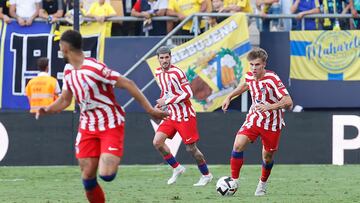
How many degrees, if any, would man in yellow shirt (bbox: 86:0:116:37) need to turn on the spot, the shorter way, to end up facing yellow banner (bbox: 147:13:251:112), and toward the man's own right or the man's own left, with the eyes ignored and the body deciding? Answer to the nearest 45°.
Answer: approximately 90° to the man's own left

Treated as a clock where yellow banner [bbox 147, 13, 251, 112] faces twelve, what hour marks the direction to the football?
The football is roughly at 12 o'clock from the yellow banner.

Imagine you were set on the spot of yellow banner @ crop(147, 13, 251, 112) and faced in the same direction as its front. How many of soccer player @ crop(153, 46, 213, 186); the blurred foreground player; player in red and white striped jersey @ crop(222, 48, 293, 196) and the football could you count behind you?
0

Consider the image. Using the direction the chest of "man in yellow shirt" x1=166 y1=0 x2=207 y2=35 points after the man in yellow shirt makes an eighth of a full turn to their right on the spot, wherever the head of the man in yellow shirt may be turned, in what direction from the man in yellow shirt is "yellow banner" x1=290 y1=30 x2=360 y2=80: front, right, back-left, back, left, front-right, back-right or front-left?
back-left

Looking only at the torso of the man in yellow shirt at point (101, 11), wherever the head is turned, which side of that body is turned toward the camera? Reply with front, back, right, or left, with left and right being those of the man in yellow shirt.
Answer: front

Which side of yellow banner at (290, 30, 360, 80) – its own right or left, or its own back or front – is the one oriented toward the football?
front

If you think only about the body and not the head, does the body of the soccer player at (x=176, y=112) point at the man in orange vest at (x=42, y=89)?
no

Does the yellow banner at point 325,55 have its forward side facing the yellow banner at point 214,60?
no

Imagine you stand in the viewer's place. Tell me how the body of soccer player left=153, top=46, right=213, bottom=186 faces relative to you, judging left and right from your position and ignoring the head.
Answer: facing the viewer and to the left of the viewer

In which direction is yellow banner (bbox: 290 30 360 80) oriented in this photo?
toward the camera

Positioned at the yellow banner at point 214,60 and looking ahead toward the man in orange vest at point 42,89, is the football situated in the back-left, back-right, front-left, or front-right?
front-left

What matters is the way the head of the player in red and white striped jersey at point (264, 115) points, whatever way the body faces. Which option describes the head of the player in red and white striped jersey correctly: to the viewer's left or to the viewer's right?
to the viewer's left

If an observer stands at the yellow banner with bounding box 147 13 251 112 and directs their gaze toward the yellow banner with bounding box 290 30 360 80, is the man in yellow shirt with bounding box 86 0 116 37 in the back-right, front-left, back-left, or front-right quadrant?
back-left

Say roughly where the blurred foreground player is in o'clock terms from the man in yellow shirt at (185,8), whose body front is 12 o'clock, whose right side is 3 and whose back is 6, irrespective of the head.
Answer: The blurred foreground player is roughly at 12 o'clock from the man in yellow shirt.

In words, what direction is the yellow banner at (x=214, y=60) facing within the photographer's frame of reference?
facing the viewer

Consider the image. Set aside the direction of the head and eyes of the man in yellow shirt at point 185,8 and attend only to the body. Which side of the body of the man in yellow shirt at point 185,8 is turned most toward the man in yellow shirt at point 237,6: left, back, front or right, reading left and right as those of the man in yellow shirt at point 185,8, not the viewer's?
left

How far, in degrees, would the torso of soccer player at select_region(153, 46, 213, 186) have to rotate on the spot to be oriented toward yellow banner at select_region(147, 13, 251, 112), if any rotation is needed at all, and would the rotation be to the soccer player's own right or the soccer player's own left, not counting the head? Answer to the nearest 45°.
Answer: approximately 135° to the soccer player's own right

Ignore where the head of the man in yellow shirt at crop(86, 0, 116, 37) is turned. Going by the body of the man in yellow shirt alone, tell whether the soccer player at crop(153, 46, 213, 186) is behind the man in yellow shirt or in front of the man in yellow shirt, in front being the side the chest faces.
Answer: in front

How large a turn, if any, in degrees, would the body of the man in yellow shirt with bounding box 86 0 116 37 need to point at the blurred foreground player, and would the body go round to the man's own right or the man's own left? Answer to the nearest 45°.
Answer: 0° — they already face them
